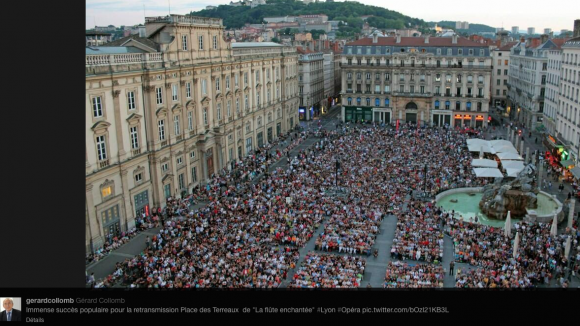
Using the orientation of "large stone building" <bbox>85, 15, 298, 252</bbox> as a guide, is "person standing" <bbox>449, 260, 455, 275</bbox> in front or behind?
in front

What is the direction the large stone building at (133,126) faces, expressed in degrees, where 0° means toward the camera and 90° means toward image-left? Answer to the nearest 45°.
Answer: approximately 315°
